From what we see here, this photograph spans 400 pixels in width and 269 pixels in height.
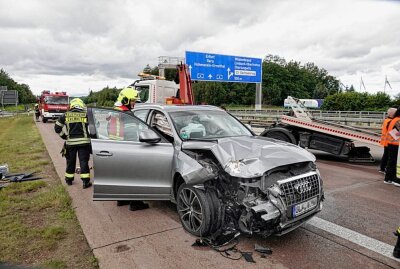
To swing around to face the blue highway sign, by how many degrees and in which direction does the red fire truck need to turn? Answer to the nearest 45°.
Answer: approximately 90° to its left

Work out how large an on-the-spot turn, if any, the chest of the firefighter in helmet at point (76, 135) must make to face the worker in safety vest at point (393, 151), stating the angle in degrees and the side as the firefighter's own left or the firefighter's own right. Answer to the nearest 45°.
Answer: approximately 90° to the firefighter's own right

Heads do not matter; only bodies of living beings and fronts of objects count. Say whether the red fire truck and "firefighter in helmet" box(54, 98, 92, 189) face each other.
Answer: yes

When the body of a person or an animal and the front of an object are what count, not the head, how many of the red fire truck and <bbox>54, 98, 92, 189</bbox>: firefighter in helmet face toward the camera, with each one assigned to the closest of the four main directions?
1

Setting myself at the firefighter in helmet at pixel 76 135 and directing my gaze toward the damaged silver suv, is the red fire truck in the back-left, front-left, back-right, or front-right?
back-left

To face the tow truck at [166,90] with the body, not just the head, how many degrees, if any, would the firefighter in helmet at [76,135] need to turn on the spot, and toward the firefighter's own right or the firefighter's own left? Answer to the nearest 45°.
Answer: approximately 45° to the firefighter's own right

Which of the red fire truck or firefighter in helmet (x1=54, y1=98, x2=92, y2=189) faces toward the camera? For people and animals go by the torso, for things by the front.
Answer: the red fire truck

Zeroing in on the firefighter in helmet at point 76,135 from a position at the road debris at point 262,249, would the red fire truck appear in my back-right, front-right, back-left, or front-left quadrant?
front-right

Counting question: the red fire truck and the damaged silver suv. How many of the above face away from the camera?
0

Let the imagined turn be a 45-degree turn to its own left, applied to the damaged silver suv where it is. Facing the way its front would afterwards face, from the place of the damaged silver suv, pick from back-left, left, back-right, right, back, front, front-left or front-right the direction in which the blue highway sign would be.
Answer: left

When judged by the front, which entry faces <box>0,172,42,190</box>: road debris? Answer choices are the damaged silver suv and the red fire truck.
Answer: the red fire truck

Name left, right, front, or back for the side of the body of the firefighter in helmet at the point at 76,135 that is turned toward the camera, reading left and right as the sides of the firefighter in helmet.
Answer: back

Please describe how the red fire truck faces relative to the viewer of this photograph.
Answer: facing the viewer

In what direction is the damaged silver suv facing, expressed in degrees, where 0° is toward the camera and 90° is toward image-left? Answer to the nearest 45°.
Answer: approximately 315°

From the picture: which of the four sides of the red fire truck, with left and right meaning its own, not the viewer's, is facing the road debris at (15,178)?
front
